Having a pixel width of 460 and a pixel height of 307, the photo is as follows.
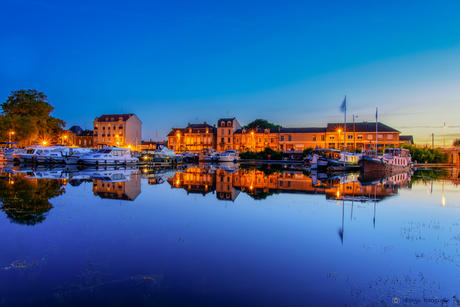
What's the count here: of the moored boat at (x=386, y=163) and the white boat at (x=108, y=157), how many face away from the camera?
0

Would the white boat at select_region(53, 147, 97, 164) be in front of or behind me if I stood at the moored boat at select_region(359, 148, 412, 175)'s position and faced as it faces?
in front

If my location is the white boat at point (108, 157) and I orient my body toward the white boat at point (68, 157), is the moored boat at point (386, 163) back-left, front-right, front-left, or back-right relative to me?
back-right

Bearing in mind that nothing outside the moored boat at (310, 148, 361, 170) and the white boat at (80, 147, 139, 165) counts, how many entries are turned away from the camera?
0

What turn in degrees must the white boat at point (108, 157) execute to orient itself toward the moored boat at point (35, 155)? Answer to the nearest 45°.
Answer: approximately 45° to its right

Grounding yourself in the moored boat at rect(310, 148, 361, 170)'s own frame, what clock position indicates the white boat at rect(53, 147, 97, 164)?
The white boat is roughly at 1 o'clock from the moored boat.

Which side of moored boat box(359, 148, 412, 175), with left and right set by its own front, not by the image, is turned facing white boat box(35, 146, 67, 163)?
front

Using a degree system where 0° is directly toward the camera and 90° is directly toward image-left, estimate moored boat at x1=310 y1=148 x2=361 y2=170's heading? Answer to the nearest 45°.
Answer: approximately 45°

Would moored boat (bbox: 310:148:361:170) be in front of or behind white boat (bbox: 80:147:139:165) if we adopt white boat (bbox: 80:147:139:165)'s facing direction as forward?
behind

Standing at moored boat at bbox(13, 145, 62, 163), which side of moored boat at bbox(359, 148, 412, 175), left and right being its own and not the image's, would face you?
front

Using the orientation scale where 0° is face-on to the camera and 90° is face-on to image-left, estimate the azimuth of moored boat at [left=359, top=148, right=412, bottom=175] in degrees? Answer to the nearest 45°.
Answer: approximately 45°

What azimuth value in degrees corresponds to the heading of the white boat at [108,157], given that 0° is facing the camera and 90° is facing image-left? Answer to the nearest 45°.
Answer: approximately 90°

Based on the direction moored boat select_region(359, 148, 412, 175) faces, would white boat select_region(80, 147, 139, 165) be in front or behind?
in front
